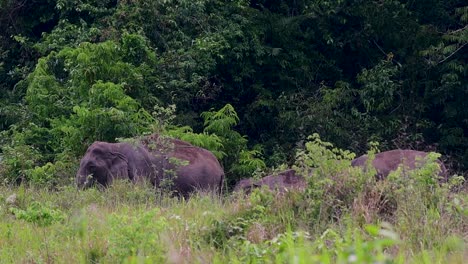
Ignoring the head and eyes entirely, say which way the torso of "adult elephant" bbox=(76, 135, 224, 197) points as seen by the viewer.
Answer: to the viewer's left
